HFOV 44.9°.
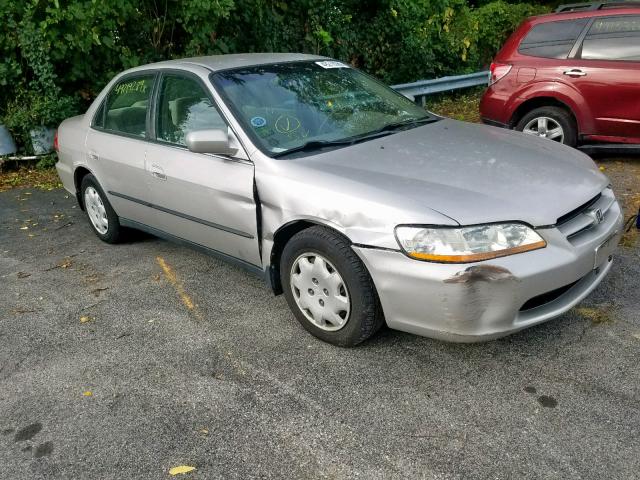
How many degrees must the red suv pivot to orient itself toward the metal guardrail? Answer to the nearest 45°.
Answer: approximately 135° to its left

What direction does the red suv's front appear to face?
to the viewer's right

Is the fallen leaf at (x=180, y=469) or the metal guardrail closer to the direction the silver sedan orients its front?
the fallen leaf

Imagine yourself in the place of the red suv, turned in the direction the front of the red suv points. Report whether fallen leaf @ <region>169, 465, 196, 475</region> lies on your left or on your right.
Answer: on your right

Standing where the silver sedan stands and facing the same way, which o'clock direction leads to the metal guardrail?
The metal guardrail is roughly at 8 o'clock from the silver sedan.
